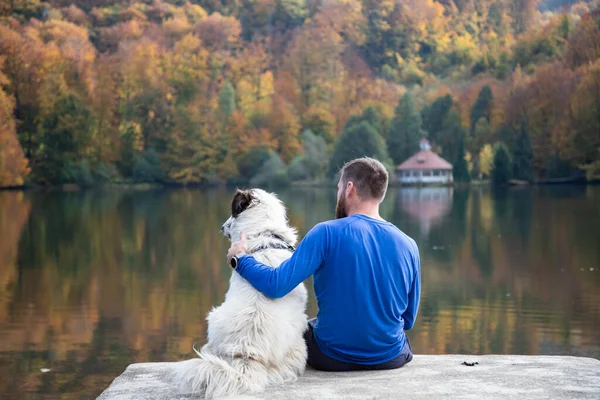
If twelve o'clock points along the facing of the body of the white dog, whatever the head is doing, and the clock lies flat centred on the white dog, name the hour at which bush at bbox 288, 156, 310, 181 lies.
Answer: The bush is roughly at 12 o'clock from the white dog.

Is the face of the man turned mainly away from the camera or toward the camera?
away from the camera

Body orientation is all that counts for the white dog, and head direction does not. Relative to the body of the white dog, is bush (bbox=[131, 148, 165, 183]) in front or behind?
in front

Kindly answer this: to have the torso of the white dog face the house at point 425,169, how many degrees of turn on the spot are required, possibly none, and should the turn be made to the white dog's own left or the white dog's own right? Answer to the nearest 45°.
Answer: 0° — it already faces it

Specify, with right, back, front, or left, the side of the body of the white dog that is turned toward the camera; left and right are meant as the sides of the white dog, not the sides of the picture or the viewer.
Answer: back

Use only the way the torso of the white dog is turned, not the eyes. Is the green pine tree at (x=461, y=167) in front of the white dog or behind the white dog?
in front
